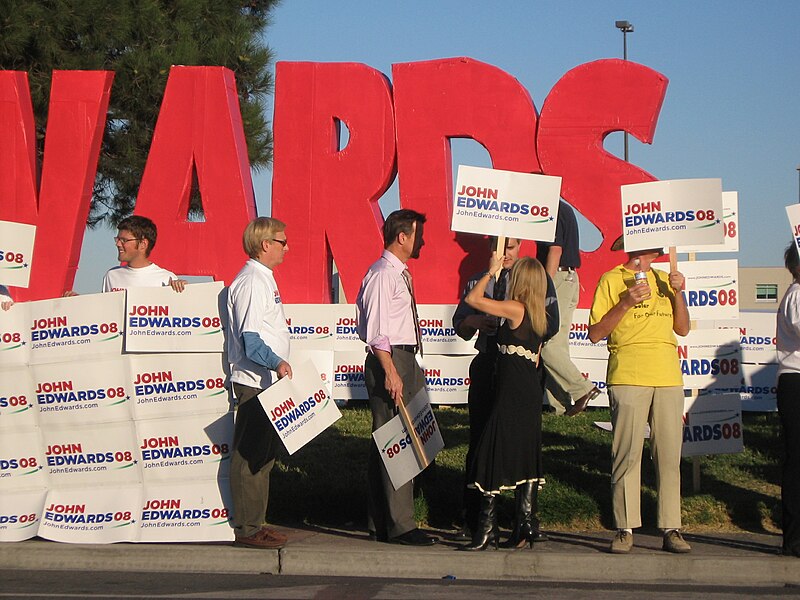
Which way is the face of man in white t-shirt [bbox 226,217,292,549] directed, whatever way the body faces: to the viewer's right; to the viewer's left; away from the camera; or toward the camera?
to the viewer's right

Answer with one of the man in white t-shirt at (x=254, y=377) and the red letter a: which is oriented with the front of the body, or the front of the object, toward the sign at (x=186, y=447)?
the red letter a

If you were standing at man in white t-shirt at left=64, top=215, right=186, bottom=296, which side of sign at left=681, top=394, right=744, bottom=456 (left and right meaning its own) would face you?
right

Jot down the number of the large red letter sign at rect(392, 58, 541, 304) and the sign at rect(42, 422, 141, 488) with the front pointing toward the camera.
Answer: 2

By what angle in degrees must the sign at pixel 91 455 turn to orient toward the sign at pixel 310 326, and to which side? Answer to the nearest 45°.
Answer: approximately 135° to its left

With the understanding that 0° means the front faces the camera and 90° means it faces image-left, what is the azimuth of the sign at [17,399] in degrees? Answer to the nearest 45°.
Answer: approximately 0°

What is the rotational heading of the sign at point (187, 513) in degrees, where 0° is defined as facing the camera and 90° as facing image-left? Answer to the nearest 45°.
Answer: approximately 0°
